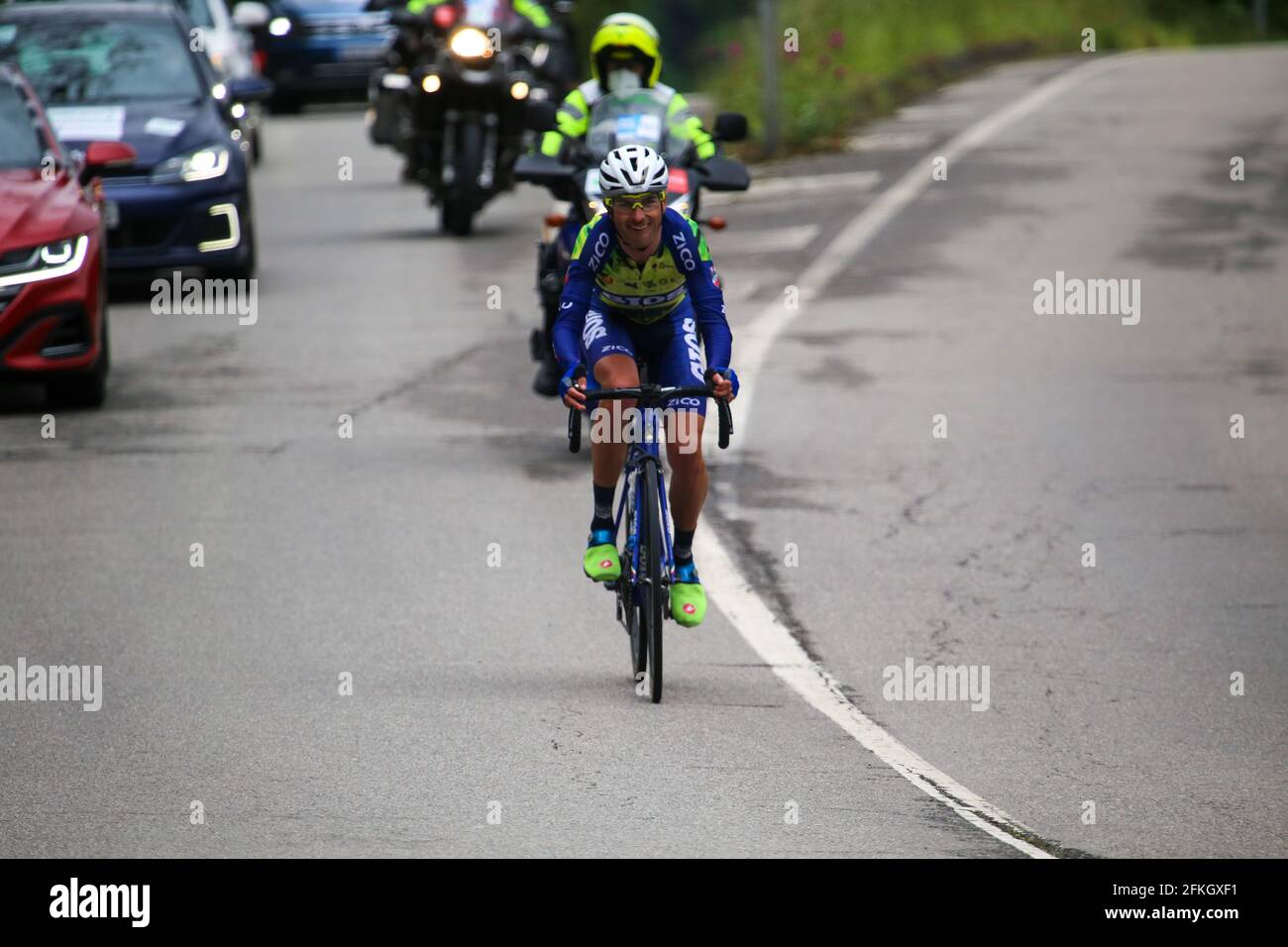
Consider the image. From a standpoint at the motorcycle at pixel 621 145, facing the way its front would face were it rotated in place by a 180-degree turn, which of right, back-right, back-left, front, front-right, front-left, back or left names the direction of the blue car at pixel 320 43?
front

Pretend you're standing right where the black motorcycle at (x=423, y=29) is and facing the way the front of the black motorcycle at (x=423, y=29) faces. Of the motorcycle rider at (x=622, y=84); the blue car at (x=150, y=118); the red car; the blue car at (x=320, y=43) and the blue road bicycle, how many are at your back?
1

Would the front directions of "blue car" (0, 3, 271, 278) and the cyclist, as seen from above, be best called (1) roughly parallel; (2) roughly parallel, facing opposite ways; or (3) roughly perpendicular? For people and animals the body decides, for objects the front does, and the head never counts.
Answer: roughly parallel

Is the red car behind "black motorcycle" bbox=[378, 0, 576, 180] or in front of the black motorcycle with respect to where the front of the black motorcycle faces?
in front

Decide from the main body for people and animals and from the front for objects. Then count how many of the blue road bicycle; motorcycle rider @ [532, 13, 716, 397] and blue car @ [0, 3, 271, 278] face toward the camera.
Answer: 3

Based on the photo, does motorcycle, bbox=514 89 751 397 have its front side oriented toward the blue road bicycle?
yes

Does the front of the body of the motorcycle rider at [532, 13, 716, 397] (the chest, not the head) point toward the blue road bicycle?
yes

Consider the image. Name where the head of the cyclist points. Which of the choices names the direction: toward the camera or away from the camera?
toward the camera

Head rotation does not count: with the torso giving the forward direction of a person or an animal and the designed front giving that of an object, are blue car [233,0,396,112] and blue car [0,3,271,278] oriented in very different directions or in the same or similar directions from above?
same or similar directions

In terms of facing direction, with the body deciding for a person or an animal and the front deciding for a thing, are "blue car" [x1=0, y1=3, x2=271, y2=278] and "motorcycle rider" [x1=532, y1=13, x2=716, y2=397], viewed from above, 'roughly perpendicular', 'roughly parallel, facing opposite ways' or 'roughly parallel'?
roughly parallel

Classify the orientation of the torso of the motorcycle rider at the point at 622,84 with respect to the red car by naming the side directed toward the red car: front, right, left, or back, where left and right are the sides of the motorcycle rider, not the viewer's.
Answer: right

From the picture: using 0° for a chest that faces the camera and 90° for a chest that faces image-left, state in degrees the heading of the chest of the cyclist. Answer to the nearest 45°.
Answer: approximately 0°

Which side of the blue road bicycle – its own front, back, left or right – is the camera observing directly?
front

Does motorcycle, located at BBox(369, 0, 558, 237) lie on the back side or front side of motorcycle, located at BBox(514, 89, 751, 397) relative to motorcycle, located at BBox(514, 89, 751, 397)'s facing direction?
on the back side

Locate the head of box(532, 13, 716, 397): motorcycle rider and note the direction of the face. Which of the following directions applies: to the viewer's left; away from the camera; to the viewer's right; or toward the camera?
toward the camera

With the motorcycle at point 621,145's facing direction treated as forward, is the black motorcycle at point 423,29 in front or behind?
behind
